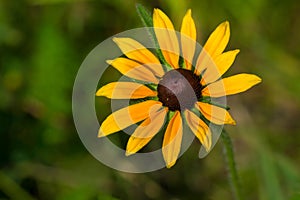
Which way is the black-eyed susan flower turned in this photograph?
toward the camera
